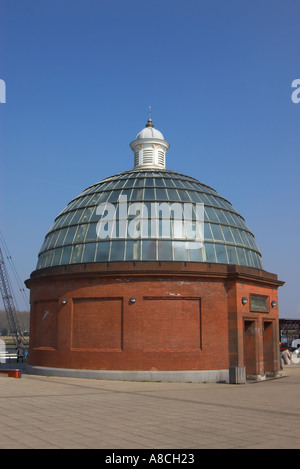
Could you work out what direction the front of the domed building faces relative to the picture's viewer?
facing the viewer and to the right of the viewer
